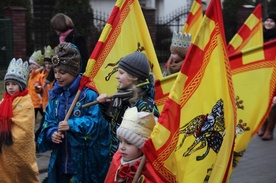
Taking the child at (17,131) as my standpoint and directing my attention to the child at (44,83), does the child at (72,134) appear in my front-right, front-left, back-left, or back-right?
back-right

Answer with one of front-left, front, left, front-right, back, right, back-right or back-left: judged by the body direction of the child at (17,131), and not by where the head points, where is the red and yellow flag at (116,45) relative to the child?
back-left

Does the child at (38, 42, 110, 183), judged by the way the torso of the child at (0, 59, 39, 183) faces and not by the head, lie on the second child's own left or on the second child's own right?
on the second child's own left

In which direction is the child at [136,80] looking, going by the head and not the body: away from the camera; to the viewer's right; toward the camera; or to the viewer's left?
to the viewer's left

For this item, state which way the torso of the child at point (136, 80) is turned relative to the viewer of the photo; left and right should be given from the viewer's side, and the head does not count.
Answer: facing to the left of the viewer

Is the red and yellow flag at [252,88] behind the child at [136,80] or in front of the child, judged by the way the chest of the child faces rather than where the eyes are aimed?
behind

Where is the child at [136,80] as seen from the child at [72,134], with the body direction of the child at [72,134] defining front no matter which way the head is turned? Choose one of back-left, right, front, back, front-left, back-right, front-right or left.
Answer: left

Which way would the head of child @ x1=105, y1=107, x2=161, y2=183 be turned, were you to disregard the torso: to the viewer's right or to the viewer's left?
to the viewer's left

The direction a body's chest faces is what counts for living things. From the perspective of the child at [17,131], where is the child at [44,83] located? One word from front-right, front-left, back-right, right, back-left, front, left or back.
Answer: back-right
